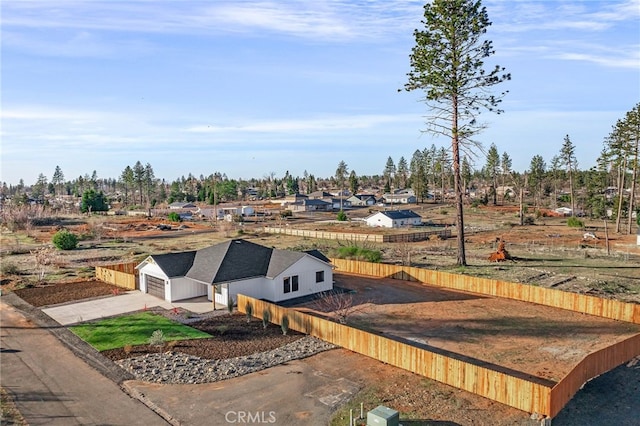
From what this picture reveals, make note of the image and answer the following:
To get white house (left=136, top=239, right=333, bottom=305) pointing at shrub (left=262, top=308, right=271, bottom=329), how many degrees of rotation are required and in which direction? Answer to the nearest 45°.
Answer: approximately 45° to its left

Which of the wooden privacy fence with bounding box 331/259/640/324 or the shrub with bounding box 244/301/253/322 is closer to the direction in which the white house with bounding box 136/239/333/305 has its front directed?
the shrub

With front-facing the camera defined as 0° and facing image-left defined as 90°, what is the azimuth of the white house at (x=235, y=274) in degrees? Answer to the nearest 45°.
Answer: approximately 45°

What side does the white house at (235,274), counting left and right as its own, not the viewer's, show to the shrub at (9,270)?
right

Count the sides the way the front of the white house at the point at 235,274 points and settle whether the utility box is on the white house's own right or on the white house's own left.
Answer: on the white house's own left

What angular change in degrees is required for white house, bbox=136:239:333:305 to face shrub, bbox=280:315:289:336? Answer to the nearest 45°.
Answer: approximately 45° to its left

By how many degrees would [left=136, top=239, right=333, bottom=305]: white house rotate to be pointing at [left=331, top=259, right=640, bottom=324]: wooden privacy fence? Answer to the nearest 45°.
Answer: approximately 135° to its left

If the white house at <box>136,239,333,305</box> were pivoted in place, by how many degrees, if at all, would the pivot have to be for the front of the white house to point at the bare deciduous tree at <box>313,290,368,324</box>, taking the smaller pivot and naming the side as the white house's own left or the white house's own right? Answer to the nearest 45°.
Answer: approximately 90° to the white house's own left

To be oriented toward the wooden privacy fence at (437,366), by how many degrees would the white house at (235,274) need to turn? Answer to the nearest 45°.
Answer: approximately 90° to its left
